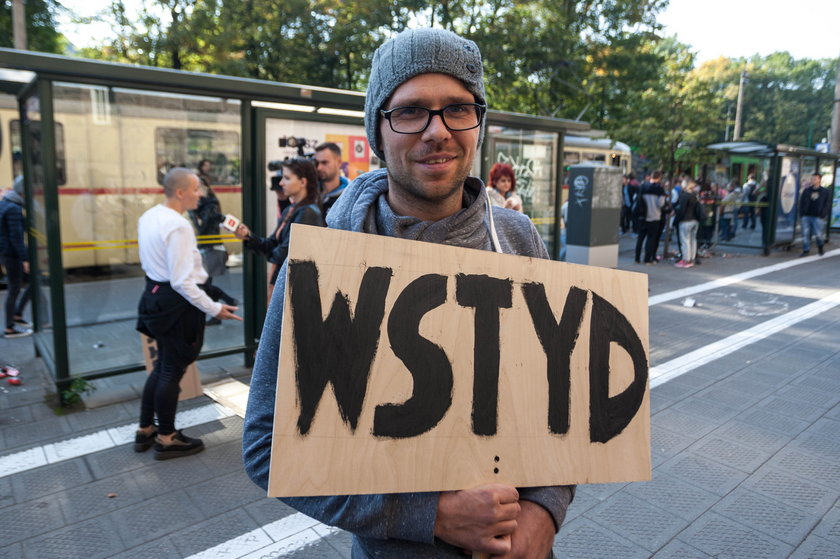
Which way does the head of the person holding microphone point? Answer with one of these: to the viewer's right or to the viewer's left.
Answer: to the viewer's left

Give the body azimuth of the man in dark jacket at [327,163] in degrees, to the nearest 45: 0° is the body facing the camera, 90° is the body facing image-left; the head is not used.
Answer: approximately 45°

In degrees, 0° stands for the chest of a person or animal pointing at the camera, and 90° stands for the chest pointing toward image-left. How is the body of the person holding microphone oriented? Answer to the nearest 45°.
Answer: approximately 90°

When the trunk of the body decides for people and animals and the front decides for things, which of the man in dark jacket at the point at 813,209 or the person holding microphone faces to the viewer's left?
the person holding microphone
